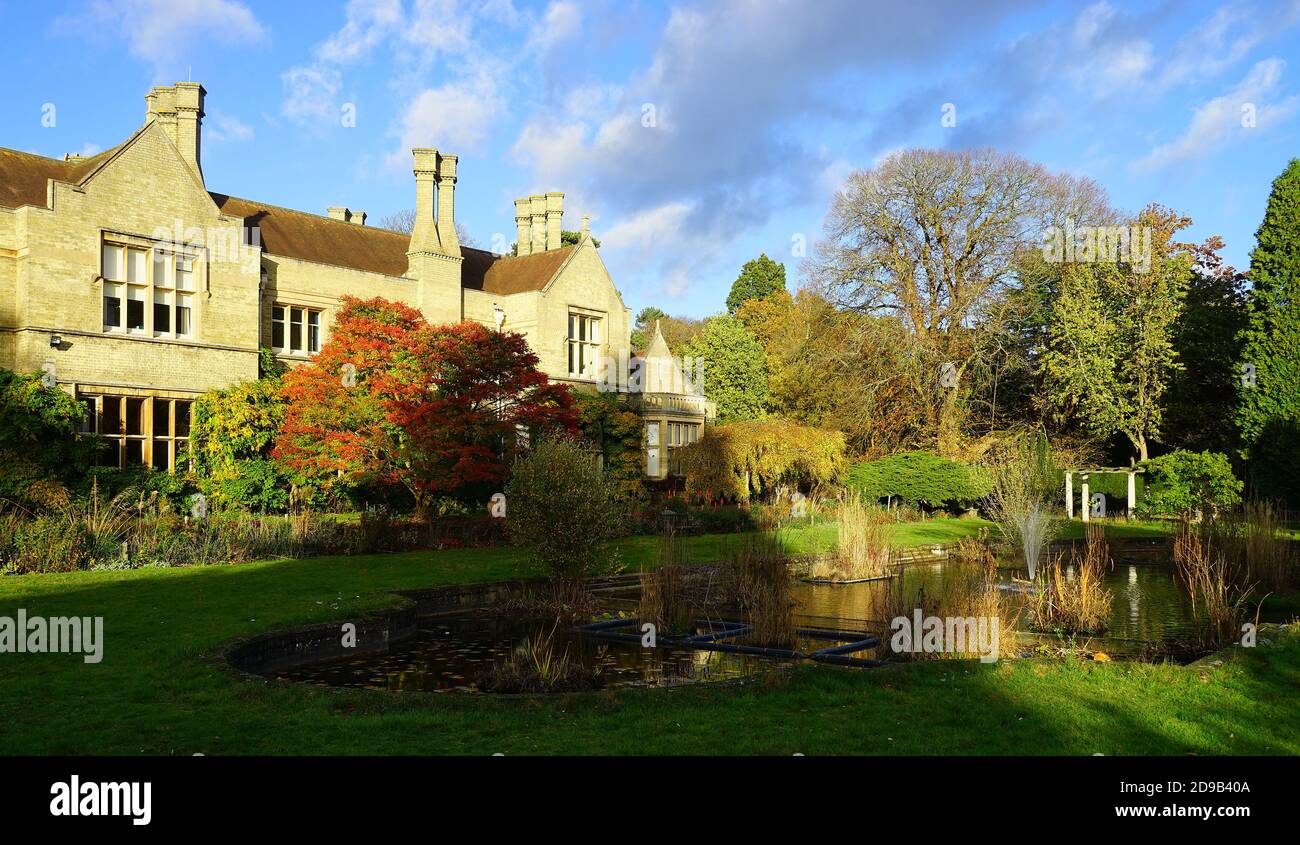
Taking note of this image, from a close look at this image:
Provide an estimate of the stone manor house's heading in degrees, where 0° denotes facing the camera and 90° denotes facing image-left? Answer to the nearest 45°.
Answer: approximately 315°

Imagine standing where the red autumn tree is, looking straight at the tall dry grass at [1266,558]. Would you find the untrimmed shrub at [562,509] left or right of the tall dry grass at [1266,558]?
right

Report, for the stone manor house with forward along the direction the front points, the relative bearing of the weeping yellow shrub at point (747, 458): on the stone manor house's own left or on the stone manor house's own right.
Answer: on the stone manor house's own left

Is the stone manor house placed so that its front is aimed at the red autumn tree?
yes
